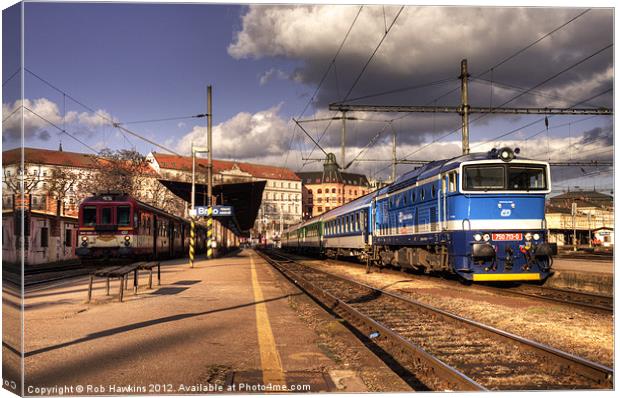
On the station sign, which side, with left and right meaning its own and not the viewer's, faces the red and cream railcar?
right

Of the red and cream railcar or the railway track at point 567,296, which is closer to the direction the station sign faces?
the railway track

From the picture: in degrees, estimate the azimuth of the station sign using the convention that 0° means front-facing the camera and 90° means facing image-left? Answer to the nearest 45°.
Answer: approximately 0°

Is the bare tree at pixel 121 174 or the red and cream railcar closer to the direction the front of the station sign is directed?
the red and cream railcar

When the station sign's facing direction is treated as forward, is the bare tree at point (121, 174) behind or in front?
behind

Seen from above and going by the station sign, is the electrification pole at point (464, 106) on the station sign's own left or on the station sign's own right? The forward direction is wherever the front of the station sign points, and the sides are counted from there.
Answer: on the station sign's own left

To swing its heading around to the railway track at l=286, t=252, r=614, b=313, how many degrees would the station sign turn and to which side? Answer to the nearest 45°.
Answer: approximately 45° to its left
